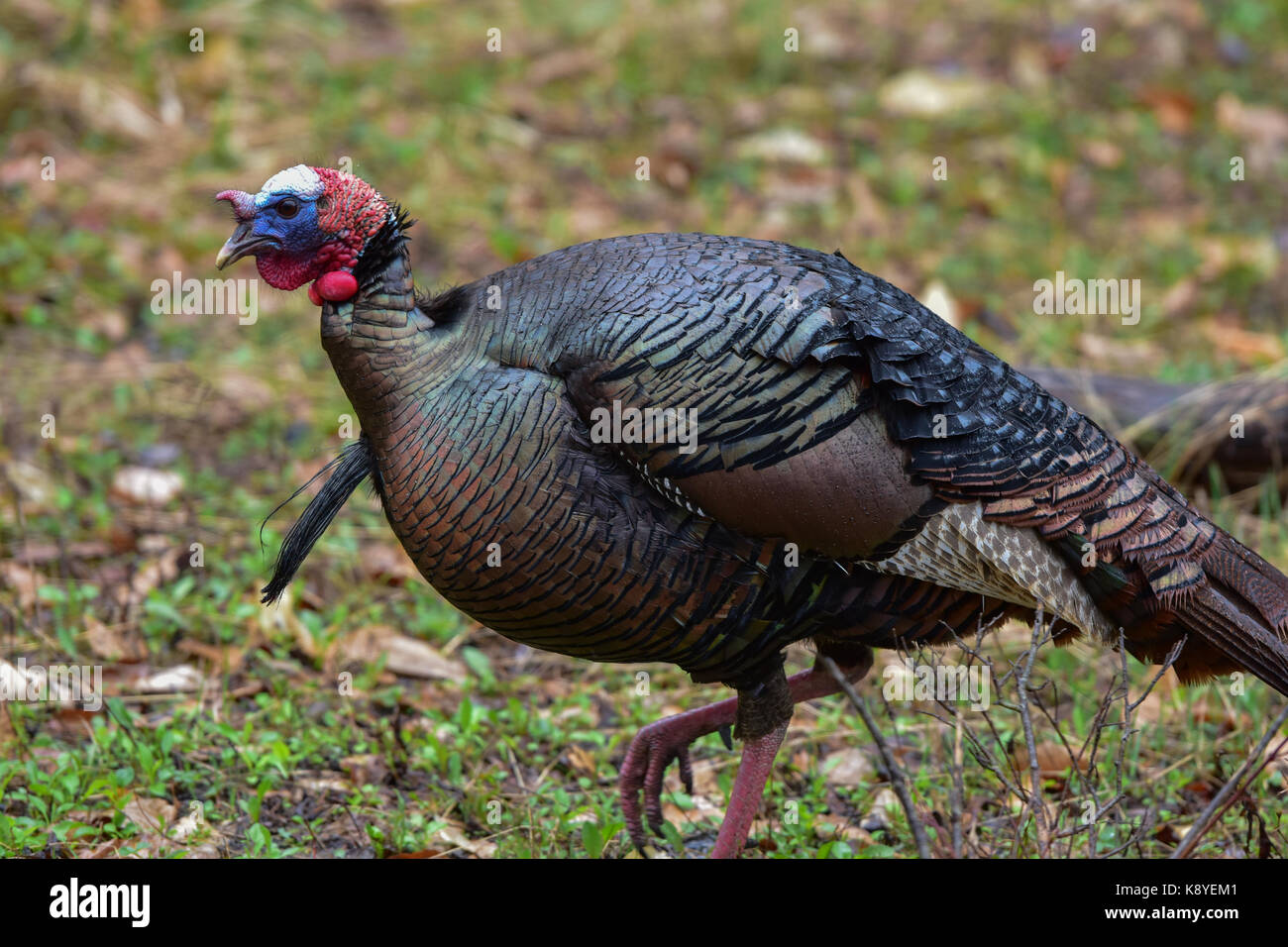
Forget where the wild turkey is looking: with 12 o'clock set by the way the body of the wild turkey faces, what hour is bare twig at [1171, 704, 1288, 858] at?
The bare twig is roughly at 7 o'clock from the wild turkey.

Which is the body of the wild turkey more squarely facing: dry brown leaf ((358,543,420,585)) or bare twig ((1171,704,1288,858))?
the dry brown leaf

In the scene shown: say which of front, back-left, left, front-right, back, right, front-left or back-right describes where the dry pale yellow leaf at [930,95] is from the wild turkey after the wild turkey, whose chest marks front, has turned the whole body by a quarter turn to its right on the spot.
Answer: front

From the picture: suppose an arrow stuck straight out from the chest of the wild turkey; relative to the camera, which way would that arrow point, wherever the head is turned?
to the viewer's left

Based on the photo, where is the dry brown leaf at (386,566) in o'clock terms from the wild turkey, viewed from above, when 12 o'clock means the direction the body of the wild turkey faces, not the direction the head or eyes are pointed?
The dry brown leaf is roughly at 2 o'clock from the wild turkey.

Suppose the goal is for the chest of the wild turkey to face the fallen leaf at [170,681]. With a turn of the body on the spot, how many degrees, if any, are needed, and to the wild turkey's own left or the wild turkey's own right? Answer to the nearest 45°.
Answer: approximately 45° to the wild turkey's own right

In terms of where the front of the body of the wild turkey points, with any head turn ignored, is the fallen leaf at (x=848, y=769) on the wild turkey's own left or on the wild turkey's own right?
on the wild turkey's own right

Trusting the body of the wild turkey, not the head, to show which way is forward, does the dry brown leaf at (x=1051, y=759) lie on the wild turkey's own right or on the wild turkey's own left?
on the wild turkey's own right

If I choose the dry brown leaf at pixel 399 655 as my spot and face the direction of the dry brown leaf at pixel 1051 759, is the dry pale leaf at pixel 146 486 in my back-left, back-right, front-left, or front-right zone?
back-left

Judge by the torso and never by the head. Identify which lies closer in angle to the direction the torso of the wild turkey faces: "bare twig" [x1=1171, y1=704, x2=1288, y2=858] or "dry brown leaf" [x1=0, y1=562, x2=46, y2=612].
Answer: the dry brown leaf
